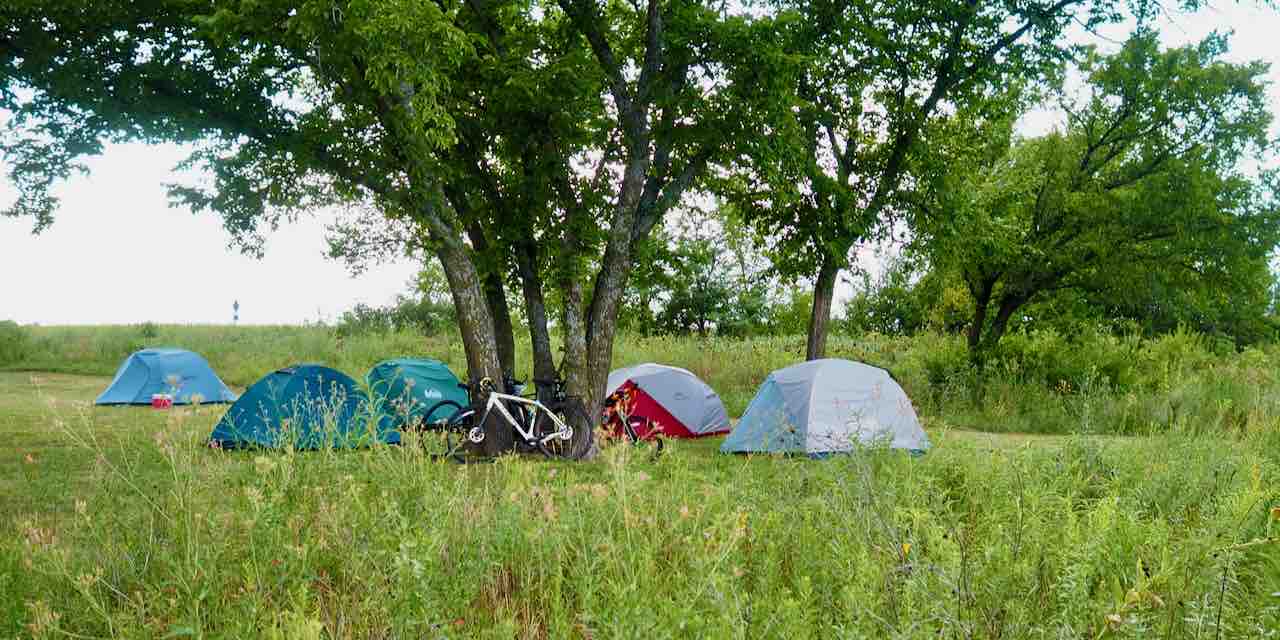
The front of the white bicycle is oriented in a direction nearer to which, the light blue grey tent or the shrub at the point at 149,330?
the shrub

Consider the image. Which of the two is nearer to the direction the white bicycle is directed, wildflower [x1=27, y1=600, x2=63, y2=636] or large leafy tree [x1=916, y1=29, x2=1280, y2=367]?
the wildflower

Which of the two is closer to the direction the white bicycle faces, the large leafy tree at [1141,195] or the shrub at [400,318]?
the shrub

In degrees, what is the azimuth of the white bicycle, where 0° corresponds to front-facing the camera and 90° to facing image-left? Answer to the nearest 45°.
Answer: approximately 90°

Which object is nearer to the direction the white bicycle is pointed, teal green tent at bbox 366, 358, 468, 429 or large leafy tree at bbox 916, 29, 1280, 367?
the teal green tent

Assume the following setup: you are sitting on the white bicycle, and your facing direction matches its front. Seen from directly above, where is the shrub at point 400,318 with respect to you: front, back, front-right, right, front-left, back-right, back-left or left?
right

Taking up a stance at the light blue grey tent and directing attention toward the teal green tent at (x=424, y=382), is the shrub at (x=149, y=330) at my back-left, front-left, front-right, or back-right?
front-right

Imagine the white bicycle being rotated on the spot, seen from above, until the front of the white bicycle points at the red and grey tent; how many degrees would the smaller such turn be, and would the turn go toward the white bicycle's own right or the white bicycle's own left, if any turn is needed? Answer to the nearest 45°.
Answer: approximately 135° to the white bicycle's own right

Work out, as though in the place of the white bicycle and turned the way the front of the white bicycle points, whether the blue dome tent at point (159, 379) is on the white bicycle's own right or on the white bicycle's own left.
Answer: on the white bicycle's own right

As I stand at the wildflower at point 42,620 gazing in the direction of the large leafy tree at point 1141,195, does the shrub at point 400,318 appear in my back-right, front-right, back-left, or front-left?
front-left

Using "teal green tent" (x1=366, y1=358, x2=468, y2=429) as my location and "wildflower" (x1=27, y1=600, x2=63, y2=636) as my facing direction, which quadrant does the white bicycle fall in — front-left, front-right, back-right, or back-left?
front-left

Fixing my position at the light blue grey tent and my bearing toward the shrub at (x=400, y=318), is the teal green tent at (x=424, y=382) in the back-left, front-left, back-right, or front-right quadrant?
front-left

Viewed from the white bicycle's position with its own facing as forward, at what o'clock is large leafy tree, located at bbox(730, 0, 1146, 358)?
The large leafy tree is roughly at 5 o'clock from the white bicycle.

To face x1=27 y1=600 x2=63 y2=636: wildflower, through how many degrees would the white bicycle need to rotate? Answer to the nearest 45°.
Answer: approximately 90° to its left

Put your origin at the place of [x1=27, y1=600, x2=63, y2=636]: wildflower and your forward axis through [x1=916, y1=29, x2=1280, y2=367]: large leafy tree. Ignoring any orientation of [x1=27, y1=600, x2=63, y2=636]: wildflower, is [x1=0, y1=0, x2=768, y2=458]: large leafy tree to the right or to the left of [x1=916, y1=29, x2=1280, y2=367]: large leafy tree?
left

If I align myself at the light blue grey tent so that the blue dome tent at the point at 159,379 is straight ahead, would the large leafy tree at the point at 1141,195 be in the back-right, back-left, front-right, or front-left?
back-right
